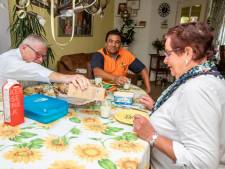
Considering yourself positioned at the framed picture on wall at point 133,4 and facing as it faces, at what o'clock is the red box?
The red box is roughly at 12 o'clock from the framed picture on wall.

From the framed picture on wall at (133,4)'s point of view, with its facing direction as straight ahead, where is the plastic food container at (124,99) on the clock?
The plastic food container is roughly at 12 o'clock from the framed picture on wall.

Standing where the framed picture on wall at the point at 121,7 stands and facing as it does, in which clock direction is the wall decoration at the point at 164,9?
The wall decoration is roughly at 9 o'clock from the framed picture on wall.

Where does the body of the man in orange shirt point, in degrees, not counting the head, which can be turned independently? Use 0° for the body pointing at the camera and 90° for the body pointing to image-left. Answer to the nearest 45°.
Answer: approximately 0°

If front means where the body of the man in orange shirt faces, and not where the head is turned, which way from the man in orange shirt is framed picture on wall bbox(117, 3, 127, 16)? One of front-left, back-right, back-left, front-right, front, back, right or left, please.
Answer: back

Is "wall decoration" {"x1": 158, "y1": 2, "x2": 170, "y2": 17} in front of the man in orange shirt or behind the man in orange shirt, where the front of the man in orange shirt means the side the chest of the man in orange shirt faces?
behind

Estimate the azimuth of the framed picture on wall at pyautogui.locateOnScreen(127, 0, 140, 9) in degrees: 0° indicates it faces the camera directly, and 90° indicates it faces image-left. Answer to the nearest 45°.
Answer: approximately 0°

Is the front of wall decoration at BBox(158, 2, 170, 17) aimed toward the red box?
yes
